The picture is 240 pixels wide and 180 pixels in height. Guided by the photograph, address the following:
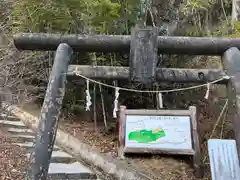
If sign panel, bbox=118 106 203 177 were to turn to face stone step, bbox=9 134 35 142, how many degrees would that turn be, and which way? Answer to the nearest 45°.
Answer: approximately 90° to its right

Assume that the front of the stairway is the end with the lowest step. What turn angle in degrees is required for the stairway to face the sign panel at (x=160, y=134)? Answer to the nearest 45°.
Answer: approximately 90° to its left

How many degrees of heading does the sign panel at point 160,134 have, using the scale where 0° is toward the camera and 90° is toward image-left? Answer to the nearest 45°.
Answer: approximately 0°

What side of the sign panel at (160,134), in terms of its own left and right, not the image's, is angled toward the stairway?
right

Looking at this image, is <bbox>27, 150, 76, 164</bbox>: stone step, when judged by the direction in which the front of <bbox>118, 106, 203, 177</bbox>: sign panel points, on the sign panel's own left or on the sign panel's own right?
on the sign panel's own right

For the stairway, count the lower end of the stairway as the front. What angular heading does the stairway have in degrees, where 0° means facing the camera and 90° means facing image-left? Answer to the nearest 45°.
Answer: approximately 0°

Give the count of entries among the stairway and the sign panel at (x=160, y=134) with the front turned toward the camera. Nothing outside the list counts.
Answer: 2
